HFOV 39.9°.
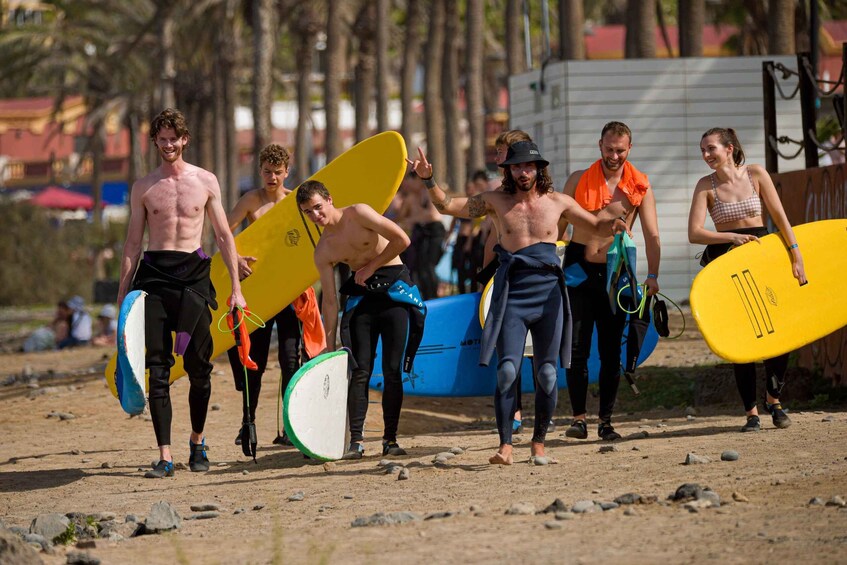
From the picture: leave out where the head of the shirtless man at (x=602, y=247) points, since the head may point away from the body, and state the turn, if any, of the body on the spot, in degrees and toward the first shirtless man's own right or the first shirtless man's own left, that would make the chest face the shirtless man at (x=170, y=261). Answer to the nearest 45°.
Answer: approximately 90° to the first shirtless man's own right

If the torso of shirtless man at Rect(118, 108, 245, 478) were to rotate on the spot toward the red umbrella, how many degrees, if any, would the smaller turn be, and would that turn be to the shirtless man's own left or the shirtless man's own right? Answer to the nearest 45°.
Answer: approximately 180°

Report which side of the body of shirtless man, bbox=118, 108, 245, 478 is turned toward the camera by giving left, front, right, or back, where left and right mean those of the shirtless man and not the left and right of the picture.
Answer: front

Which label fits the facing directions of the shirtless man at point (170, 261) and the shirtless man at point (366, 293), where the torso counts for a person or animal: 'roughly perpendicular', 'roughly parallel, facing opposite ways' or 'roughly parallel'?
roughly parallel

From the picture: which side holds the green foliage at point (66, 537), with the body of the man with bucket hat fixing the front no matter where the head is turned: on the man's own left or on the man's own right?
on the man's own right

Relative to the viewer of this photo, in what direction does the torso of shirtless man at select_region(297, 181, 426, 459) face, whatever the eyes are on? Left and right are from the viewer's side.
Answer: facing the viewer

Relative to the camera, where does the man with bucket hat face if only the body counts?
toward the camera

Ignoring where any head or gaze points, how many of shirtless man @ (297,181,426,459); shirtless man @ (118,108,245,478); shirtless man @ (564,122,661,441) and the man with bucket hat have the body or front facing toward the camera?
4

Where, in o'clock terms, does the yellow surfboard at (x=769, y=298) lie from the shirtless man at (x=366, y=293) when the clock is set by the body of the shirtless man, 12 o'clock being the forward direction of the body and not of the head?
The yellow surfboard is roughly at 9 o'clock from the shirtless man.

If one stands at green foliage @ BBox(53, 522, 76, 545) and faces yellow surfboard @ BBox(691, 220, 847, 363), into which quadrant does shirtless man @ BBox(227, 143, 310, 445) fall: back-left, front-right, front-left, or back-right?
front-left

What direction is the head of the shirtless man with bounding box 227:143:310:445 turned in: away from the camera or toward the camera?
toward the camera
